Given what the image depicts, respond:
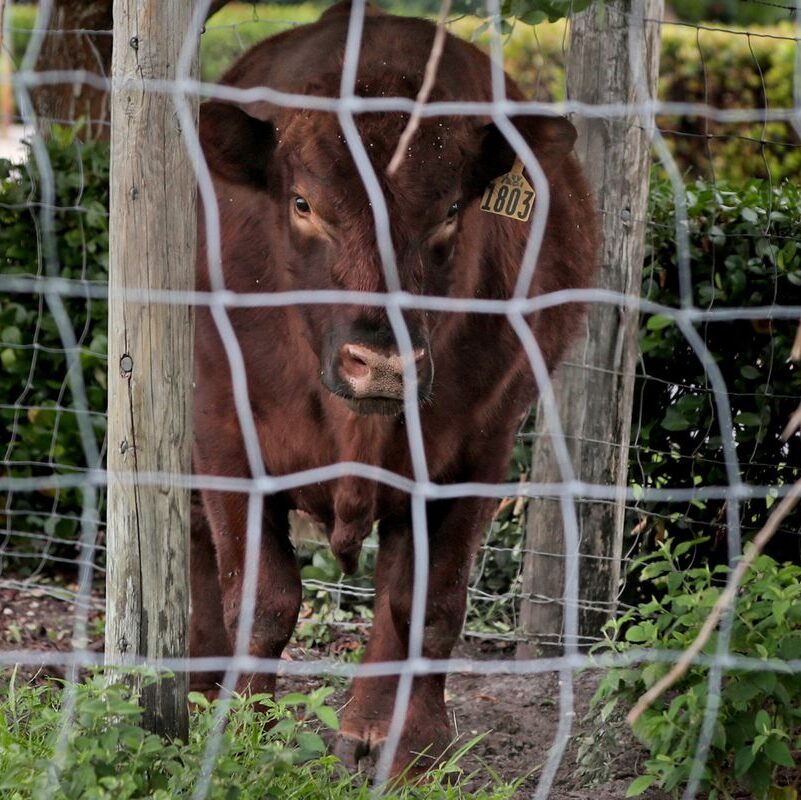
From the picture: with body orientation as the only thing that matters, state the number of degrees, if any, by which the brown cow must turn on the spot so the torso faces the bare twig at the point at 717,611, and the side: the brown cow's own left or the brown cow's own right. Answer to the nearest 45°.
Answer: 0° — it already faces it

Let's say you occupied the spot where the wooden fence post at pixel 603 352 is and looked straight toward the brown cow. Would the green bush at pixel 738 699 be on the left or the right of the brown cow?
left

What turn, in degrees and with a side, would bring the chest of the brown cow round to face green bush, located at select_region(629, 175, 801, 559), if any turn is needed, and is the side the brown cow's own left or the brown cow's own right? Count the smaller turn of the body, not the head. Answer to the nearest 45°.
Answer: approximately 135° to the brown cow's own left

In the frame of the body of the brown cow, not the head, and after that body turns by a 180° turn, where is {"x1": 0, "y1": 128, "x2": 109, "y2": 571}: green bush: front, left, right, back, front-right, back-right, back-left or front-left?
front-left

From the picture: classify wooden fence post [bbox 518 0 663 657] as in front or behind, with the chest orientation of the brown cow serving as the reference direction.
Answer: behind

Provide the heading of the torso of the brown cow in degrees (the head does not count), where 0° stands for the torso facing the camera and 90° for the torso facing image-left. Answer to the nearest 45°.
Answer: approximately 0°

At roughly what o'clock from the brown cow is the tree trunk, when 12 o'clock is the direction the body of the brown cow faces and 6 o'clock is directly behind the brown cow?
The tree trunk is roughly at 5 o'clock from the brown cow.
